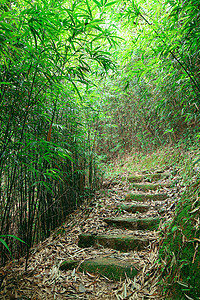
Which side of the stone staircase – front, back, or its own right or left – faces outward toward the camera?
front
